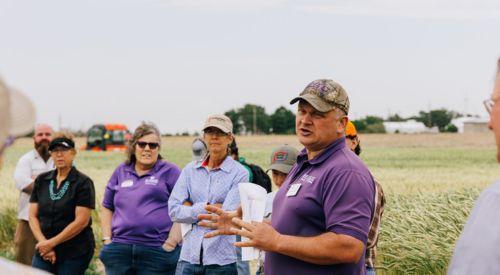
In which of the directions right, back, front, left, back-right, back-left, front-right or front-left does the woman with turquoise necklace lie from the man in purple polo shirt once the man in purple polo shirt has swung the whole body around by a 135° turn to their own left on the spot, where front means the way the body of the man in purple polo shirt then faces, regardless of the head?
back-left

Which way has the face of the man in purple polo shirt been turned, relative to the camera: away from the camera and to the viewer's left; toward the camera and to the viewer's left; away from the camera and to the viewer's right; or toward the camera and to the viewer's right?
toward the camera and to the viewer's left

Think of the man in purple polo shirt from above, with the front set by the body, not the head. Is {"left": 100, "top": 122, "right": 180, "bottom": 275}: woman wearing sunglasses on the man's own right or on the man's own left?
on the man's own right

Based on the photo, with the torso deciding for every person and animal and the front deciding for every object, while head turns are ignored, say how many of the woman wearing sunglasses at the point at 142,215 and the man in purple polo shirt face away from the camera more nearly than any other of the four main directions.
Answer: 0

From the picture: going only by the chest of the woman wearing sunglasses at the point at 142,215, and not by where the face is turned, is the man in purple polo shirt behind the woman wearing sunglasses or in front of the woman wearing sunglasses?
in front

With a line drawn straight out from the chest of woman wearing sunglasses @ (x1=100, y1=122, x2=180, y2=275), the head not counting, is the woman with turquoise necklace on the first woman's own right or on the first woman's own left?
on the first woman's own right

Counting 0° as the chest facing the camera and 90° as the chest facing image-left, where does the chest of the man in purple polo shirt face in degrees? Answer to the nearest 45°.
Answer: approximately 45°

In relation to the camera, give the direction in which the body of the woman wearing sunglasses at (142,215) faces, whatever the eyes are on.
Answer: toward the camera
